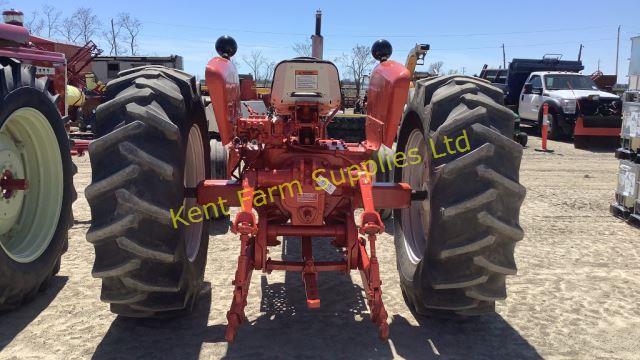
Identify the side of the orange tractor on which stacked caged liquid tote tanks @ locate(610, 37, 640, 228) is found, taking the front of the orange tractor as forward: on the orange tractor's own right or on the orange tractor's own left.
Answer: on the orange tractor's own right

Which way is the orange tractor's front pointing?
away from the camera

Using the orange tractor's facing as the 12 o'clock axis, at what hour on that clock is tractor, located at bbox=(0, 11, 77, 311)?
The tractor is roughly at 10 o'clock from the orange tractor.

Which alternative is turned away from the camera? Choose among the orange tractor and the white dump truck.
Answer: the orange tractor

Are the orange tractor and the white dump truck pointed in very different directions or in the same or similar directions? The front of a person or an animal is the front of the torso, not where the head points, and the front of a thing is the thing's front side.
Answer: very different directions

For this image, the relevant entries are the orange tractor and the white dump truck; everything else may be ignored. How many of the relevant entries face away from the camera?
1

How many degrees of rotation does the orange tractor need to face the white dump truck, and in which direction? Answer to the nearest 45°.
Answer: approximately 45° to its right

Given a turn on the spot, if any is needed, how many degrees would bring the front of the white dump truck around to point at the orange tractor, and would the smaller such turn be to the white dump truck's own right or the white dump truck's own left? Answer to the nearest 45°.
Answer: approximately 45° to the white dump truck's own right

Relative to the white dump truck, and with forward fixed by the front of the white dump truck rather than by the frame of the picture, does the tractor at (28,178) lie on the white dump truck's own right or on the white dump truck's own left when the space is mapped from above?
on the white dump truck's own right
